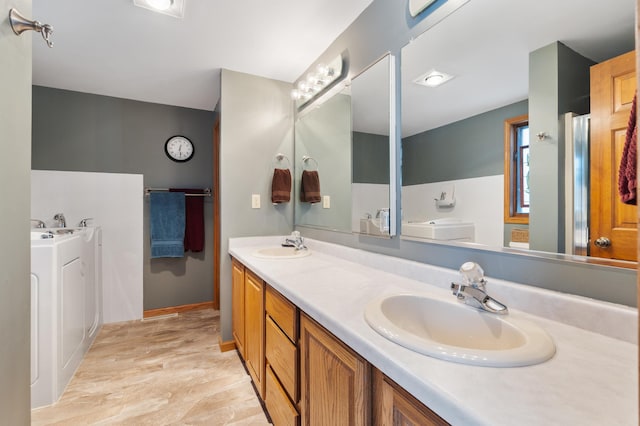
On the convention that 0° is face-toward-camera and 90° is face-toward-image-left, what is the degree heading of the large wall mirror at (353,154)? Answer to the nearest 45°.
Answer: approximately 45°

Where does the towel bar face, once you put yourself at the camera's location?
facing the viewer

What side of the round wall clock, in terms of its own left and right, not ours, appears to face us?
front

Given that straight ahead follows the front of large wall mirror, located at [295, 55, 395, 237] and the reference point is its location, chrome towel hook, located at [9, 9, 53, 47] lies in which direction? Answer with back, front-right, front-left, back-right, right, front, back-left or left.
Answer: front

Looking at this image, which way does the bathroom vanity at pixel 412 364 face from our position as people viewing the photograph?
facing the viewer and to the left of the viewer

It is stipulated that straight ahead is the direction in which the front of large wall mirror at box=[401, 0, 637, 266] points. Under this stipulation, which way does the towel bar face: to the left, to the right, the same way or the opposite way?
to the left

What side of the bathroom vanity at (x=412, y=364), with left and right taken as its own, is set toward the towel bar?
right

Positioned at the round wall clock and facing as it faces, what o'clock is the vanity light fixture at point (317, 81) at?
The vanity light fixture is roughly at 11 o'clock from the round wall clock.

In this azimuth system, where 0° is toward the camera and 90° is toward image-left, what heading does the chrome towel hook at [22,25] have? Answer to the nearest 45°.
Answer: approximately 270°

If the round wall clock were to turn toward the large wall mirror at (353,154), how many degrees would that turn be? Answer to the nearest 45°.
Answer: approximately 45° to its left

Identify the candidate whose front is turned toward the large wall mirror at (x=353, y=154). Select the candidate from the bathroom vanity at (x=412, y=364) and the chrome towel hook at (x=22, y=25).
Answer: the chrome towel hook

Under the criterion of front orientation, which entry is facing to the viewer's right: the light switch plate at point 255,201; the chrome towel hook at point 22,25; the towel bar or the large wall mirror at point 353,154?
the chrome towel hook

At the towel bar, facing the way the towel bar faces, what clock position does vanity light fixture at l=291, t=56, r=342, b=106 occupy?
The vanity light fixture is roughly at 11 o'clock from the towel bar.

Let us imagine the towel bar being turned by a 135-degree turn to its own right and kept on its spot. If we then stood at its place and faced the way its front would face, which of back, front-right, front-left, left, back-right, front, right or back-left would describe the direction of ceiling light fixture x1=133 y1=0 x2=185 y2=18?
back-left
